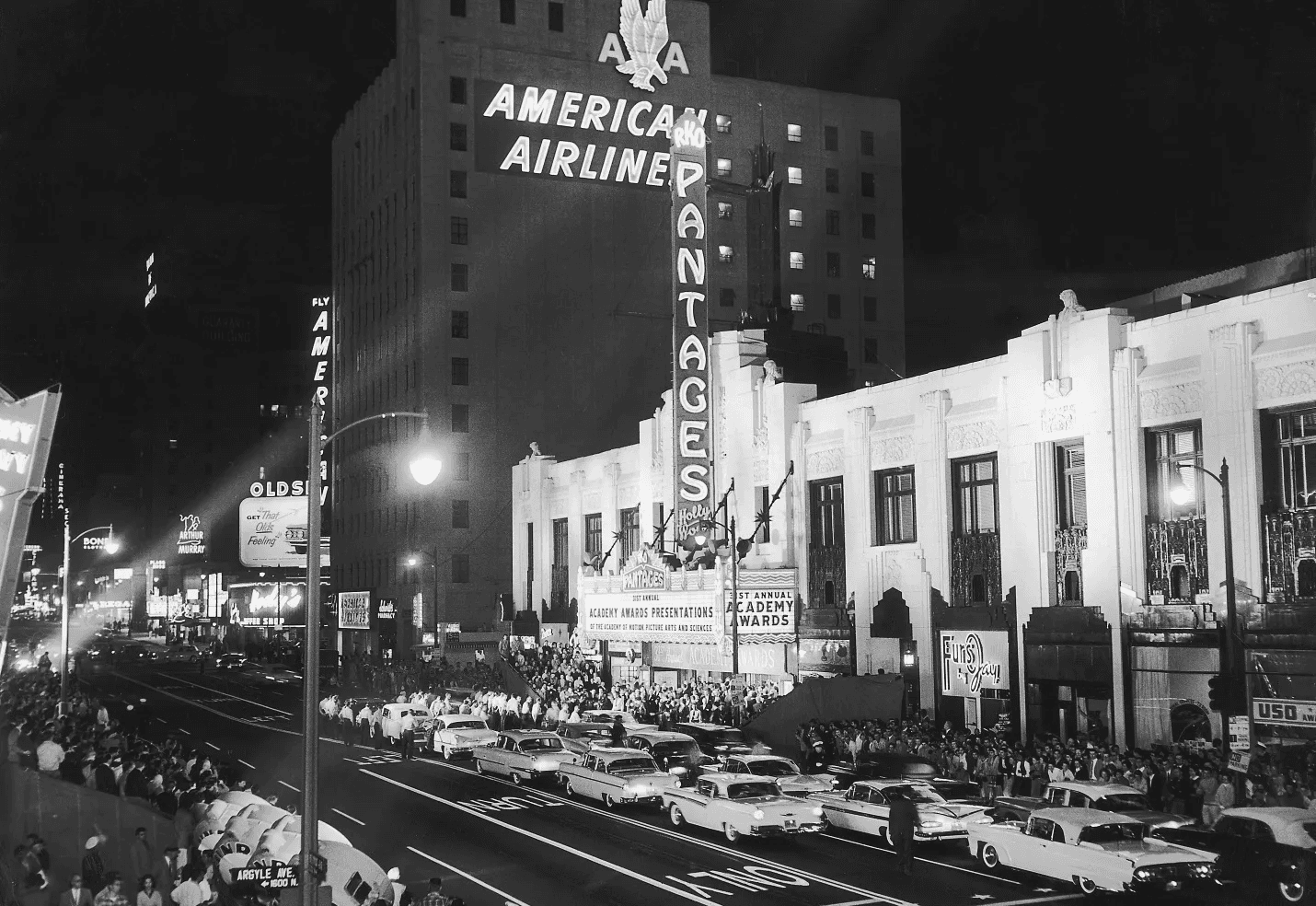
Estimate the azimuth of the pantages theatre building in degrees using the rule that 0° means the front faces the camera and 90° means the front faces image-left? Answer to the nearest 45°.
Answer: approximately 45°
